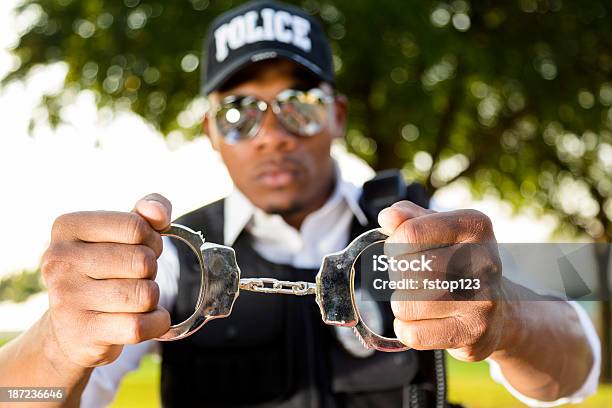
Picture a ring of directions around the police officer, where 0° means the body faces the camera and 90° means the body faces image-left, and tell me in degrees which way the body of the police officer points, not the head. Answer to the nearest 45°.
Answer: approximately 0°
